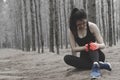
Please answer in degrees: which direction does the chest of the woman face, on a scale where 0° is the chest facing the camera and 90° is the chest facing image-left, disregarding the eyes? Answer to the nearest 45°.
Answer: approximately 0°
